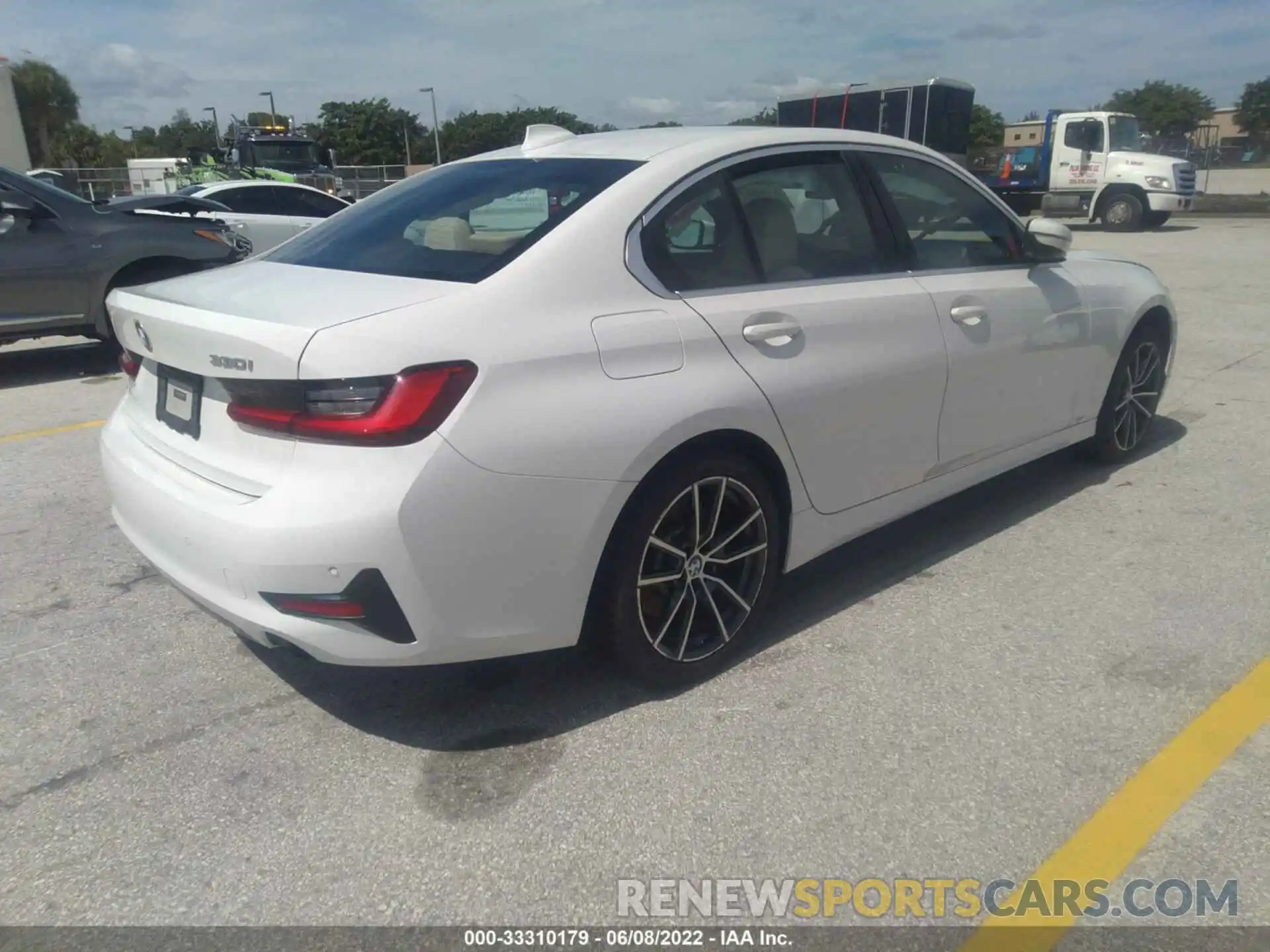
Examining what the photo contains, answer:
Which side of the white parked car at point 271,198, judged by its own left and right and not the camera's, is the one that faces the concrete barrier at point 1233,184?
front

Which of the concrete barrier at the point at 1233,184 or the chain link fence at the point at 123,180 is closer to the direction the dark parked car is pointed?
the concrete barrier

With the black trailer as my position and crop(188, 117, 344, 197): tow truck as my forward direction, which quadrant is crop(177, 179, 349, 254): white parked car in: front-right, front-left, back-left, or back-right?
front-left

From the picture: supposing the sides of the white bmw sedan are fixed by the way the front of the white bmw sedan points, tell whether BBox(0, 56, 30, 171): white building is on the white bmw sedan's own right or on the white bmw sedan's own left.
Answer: on the white bmw sedan's own left

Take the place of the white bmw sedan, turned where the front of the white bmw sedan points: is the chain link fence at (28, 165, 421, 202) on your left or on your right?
on your left

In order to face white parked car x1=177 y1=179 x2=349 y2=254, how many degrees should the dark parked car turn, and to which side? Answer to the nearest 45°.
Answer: approximately 90° to its left

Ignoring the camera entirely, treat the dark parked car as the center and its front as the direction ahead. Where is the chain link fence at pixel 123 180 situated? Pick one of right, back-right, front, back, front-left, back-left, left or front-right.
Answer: left

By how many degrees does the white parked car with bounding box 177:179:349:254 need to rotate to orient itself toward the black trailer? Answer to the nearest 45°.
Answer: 0° — it already faces it

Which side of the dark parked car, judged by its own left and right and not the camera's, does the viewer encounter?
right

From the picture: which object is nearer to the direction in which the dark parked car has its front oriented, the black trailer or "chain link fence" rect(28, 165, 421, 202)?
the black trailer
